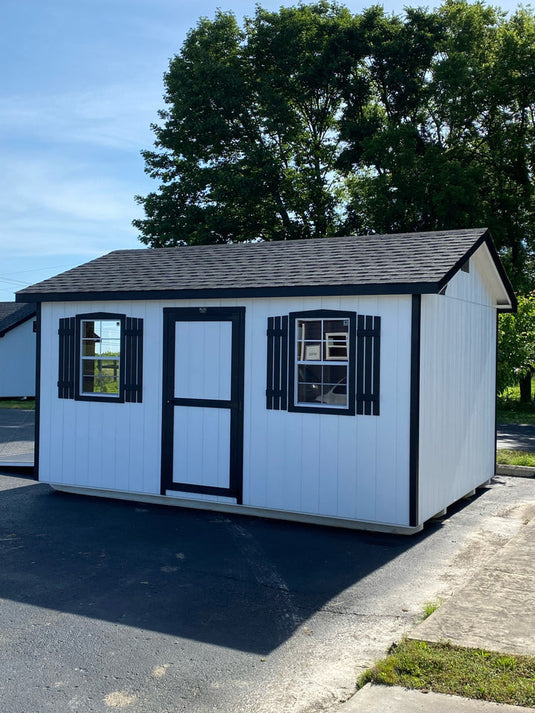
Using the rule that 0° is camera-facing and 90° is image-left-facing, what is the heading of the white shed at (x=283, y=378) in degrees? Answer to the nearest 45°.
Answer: approximately 45°

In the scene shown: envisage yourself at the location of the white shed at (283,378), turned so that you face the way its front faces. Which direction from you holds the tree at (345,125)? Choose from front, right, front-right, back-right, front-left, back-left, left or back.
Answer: back-right

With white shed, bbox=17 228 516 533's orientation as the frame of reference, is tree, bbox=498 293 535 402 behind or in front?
behind

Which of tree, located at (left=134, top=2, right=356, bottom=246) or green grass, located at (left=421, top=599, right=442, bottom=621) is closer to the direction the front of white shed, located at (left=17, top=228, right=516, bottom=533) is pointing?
the green grass

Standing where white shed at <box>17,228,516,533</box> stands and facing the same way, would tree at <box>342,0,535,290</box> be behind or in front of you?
behind

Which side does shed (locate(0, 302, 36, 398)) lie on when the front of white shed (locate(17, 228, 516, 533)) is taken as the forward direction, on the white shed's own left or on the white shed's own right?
on the white shed's own right

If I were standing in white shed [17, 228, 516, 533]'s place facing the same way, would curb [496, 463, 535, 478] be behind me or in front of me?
behind

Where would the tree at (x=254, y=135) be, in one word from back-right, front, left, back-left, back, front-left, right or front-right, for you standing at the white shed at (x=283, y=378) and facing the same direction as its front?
back-right

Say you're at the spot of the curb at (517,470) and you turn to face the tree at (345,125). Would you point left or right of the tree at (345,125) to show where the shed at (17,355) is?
left
